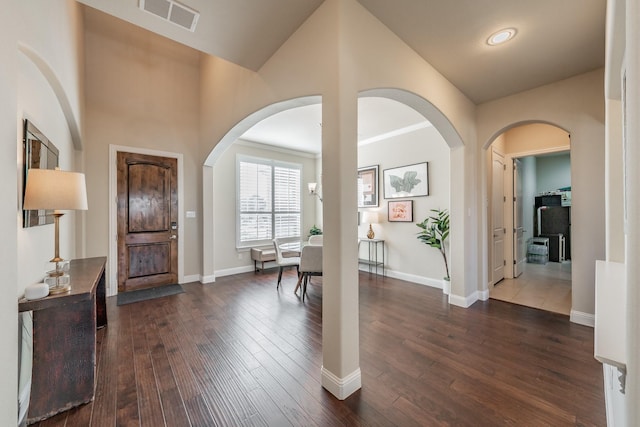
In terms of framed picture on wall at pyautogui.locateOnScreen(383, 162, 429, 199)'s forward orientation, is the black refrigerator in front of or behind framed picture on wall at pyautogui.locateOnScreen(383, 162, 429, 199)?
behind

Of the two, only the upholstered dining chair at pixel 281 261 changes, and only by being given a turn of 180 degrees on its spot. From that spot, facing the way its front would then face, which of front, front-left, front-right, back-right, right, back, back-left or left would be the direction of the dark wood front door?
front

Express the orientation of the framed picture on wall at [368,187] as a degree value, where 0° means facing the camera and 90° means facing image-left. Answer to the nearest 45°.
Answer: approximately 45°

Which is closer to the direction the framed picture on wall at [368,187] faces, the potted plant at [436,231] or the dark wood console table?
the dark wood console table

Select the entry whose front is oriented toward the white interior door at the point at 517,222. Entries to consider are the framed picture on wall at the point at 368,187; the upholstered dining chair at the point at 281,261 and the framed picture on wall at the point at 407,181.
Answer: the upholstered dining chair

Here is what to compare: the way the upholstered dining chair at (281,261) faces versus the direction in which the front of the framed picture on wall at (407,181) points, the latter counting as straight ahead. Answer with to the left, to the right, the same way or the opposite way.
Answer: the opposite way

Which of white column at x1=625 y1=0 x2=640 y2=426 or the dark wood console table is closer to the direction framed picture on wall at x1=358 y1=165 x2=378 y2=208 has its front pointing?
the dark wood console table

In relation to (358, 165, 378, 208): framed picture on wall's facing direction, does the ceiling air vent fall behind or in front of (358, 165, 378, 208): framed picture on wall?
in front

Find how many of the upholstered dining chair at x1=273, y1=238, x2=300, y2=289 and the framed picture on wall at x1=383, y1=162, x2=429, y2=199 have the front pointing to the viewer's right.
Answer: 1

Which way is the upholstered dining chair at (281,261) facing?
to the viewer's right

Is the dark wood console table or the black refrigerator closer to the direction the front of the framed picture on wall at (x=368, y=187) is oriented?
the dark wood console table
